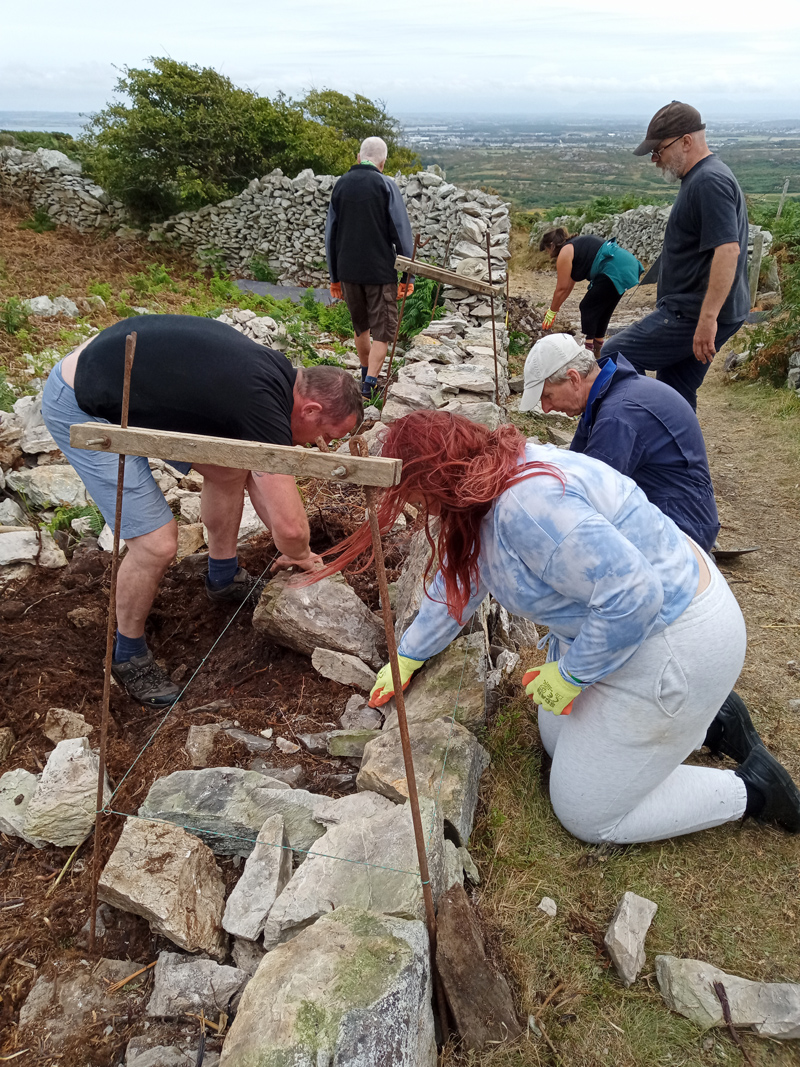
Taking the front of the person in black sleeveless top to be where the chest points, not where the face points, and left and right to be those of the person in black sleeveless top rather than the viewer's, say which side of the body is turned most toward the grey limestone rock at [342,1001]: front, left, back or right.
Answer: left

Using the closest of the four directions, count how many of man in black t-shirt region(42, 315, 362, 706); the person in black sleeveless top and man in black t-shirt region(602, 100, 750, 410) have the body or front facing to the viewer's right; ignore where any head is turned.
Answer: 1

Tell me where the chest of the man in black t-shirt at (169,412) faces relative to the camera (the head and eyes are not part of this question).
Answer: to the viewer's right

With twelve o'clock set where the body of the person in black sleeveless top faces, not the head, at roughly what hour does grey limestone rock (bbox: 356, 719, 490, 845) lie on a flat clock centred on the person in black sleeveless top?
The grey limestone rock is roughly at 9 o'clock from the person in black sleeveless top.

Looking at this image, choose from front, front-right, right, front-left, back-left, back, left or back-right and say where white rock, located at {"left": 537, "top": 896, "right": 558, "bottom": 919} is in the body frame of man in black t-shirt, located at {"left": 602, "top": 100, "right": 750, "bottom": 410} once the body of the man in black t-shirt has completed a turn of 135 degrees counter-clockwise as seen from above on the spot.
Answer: front-right

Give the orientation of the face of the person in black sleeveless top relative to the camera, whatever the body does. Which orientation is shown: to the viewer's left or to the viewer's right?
to the viewer's left

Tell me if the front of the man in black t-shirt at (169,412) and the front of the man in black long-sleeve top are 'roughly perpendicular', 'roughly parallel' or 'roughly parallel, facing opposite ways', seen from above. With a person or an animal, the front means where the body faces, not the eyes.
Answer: roughly perpendicular

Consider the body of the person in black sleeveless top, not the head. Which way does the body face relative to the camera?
to the viewer's left

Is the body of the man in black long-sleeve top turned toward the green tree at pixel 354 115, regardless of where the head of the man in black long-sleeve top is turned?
yes

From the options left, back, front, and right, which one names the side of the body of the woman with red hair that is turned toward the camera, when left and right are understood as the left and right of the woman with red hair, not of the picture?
left

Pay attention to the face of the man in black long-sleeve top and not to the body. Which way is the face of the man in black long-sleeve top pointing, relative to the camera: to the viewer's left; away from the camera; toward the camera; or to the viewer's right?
away from the camera

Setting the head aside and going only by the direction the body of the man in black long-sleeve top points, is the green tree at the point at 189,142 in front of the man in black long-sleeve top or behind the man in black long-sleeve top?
in front

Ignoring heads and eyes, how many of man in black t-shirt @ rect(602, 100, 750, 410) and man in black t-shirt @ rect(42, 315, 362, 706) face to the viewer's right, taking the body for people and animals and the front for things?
1

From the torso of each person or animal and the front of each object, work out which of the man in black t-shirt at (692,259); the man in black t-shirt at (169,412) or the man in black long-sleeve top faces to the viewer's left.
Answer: the man in black t-shirt at (692,259)

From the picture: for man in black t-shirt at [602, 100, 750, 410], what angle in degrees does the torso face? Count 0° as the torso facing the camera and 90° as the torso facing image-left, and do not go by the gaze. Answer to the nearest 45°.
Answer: approximately 90°

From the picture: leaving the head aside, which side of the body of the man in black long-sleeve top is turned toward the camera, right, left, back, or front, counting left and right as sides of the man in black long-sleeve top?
back
